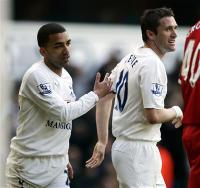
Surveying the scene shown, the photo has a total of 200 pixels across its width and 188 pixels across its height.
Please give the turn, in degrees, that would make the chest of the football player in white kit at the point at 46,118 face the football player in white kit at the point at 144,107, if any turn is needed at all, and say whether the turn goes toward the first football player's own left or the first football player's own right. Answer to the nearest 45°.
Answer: approximately 45° to the first football player's own left

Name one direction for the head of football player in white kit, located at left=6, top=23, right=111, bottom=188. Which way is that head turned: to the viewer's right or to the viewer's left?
to the viewer's right

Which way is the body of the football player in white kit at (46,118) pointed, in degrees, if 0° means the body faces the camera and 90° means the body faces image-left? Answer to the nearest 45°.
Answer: approximately 315°
